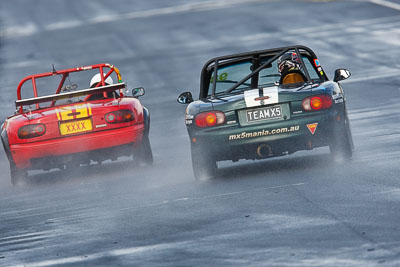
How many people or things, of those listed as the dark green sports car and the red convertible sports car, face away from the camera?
2

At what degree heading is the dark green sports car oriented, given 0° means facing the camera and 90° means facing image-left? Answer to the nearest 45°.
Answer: approximately 180°

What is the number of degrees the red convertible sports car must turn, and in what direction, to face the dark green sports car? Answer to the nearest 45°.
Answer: approximately 135° to its right

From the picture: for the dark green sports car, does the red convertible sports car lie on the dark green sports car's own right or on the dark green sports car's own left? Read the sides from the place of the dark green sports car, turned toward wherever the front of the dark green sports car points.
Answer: on the dark green sports car's own left

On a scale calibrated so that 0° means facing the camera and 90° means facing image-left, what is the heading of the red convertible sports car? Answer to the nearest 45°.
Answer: approximately 180°
